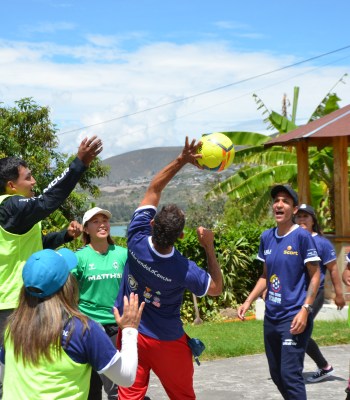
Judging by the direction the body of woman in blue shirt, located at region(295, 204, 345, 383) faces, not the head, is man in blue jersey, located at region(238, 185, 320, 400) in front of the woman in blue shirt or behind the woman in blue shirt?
in front

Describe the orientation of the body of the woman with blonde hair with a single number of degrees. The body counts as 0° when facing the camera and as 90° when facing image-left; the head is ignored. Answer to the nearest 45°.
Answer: approximately 225°

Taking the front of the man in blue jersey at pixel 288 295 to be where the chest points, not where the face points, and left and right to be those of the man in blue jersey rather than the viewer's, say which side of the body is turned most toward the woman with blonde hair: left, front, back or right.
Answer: front

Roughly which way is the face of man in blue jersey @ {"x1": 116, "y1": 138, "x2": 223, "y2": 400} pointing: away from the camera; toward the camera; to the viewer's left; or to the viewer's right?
away from the camera

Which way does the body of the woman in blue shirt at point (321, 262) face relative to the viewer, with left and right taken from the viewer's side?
facing the viewer and to the left of the viewer

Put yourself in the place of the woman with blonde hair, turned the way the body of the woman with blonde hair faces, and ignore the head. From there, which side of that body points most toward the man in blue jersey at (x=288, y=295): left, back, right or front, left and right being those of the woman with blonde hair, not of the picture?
front

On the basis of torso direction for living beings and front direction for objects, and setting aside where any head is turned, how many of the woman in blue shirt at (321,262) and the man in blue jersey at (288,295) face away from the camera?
0

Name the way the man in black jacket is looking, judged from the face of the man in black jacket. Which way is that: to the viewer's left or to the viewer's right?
to the viewer's right

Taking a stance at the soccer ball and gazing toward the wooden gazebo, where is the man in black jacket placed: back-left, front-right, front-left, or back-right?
back-left

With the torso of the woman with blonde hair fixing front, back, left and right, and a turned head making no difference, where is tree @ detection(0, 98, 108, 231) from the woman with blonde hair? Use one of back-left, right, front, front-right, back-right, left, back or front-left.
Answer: front-left

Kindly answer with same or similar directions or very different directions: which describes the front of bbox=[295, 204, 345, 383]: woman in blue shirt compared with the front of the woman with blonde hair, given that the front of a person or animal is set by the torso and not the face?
very different directions

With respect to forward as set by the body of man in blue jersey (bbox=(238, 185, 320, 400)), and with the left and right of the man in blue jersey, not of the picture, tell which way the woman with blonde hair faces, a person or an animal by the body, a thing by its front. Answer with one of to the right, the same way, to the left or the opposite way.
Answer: the opposite way
